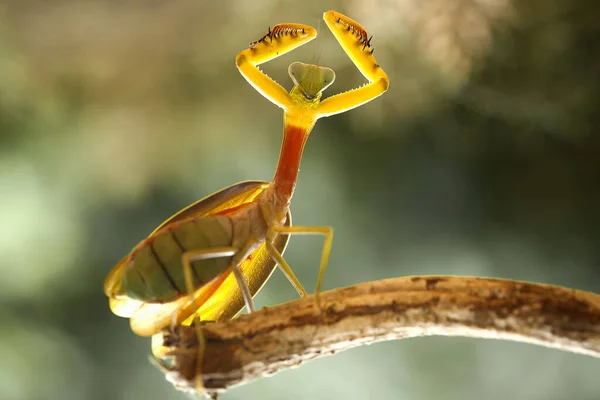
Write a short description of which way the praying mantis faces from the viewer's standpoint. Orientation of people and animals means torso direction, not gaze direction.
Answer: facing the viewer and to the right of the viewer
